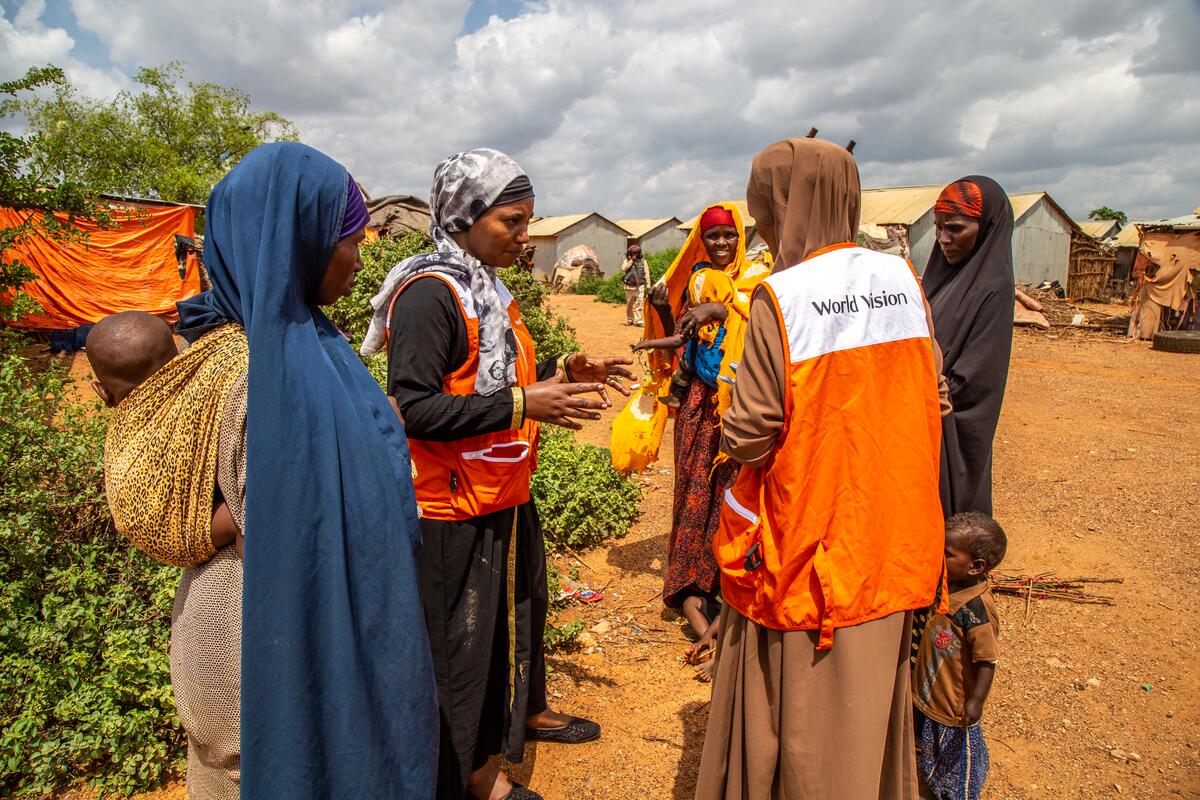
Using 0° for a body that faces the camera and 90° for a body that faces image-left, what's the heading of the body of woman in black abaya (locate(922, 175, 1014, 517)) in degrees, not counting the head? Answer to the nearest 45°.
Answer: approximately 45°

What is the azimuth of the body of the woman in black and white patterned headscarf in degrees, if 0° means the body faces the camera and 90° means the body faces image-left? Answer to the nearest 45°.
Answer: approximately 270°

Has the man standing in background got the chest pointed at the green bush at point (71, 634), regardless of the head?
yes

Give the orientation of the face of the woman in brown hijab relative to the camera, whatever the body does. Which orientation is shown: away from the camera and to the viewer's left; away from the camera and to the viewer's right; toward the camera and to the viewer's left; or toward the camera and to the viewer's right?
away from the camera and to the viewer's left

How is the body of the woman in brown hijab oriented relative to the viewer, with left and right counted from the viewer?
facing away from the viewer and to the left of the viewer

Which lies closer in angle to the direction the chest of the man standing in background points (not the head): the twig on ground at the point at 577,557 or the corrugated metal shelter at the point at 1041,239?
the twig on ground

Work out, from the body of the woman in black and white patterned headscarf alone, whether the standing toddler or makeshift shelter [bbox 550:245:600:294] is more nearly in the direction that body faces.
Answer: the standing toddler

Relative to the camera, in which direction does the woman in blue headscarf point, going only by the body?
to the viewer's right
